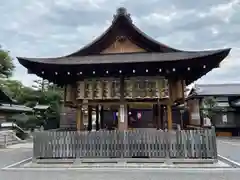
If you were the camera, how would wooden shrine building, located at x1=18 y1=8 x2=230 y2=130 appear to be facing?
facing the viewer

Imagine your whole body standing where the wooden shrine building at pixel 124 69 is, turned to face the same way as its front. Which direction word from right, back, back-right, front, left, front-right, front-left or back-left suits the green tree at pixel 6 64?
back-right

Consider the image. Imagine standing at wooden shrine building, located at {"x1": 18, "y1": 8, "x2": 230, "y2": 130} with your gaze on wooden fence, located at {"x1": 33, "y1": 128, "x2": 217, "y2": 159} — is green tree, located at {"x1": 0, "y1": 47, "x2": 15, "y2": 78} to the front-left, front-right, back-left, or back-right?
back-right

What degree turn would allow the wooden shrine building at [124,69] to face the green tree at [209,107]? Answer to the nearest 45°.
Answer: approximately 135° to its left

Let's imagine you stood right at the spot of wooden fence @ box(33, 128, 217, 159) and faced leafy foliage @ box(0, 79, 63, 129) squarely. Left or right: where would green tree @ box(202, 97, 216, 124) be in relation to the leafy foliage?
right
